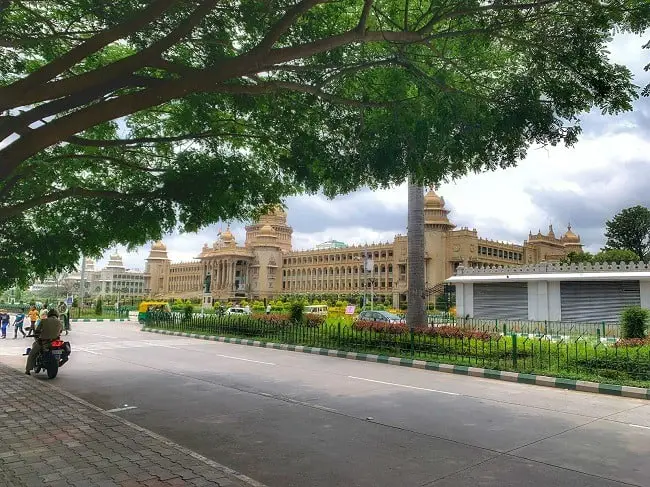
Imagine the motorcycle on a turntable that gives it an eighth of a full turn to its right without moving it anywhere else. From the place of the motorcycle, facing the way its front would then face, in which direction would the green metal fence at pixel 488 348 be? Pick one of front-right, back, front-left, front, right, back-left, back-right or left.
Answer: right

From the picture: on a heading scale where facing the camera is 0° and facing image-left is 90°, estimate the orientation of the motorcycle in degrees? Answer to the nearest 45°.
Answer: approximately 135°

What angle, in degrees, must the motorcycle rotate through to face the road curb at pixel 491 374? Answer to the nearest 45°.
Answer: approximately 135° to its right

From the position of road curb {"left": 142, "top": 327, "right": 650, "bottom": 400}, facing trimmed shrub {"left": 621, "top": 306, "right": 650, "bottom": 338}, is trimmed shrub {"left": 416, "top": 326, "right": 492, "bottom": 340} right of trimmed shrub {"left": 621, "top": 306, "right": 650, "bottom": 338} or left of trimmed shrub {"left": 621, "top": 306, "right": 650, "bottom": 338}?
left

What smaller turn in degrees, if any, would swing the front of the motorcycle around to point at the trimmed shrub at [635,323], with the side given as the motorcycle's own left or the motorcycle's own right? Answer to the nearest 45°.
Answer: approximately 135° to the motorcycle's own right

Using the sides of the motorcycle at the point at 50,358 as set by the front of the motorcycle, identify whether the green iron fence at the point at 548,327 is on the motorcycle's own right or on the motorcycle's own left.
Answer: on the motorcycle's own right
